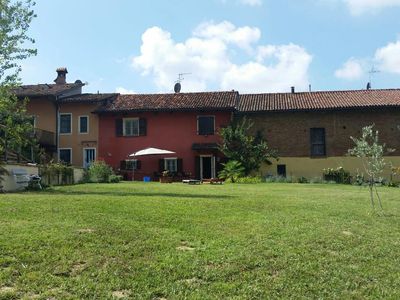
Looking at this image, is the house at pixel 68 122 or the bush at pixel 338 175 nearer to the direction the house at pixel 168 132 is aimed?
the bush

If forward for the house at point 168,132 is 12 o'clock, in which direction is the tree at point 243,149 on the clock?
The tree is roughly at 10 o'clock from the house.

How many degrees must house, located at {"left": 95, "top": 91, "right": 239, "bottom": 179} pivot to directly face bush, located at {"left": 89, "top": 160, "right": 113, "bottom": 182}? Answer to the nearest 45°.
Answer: approximately 45° to its right

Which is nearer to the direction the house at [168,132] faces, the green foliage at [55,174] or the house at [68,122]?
the green foliage

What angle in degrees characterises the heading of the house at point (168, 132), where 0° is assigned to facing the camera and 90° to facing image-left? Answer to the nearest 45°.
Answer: approximately 0°

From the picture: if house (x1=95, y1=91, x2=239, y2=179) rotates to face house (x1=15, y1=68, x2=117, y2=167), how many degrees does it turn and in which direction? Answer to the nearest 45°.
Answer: approximately 90° to its right

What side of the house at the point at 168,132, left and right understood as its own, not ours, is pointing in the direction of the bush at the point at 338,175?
left

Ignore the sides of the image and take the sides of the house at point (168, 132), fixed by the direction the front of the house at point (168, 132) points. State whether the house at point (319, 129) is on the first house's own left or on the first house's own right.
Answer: on the first house's own left
